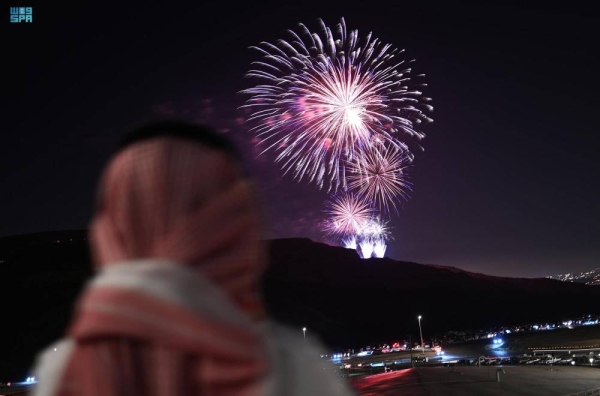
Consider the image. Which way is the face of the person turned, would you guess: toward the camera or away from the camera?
away from the camera

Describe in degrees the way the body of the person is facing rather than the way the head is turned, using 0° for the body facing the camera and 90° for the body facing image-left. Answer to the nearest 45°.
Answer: approximately 180°
